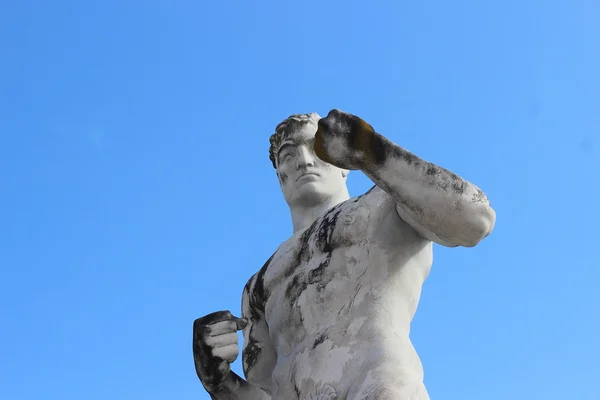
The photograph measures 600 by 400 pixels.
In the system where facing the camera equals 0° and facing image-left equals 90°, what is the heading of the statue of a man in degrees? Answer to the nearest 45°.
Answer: approximately 45°
